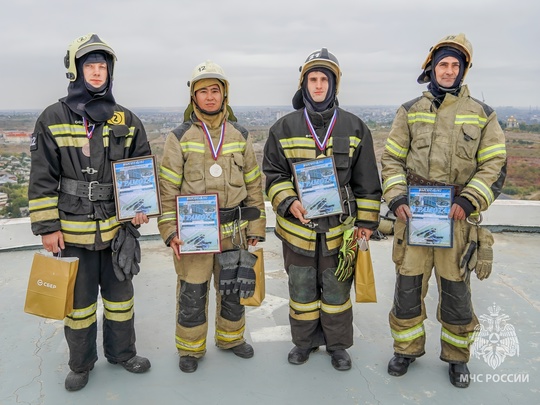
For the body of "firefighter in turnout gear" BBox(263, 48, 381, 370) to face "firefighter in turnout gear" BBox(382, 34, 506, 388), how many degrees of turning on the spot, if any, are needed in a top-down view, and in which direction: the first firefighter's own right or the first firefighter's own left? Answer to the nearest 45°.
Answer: approximately 90° to the first firefighter's own left

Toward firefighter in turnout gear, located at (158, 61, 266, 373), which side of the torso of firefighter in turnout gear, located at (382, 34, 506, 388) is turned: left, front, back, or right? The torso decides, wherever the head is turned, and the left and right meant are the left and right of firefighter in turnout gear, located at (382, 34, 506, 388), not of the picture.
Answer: right

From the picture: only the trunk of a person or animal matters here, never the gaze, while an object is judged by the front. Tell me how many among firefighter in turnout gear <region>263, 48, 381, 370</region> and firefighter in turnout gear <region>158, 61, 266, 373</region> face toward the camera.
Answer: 2

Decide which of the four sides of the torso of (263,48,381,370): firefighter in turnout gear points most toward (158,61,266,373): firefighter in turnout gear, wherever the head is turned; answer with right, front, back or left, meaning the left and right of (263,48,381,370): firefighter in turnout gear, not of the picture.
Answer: right

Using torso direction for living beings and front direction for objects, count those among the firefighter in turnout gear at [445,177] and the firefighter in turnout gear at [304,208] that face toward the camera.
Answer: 2

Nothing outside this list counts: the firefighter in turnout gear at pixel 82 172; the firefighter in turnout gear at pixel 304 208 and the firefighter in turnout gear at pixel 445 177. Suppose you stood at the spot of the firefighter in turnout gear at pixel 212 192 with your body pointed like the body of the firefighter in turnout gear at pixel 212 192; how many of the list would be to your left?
2

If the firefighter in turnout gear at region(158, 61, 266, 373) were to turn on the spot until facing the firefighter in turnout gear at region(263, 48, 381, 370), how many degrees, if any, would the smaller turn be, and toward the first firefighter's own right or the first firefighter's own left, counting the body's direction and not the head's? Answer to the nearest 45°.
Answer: approximately 90° to the first firefighter's own left

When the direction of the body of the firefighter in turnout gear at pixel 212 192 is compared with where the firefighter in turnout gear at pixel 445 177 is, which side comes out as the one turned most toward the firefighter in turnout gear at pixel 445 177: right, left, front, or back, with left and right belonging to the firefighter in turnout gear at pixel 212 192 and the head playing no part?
left
